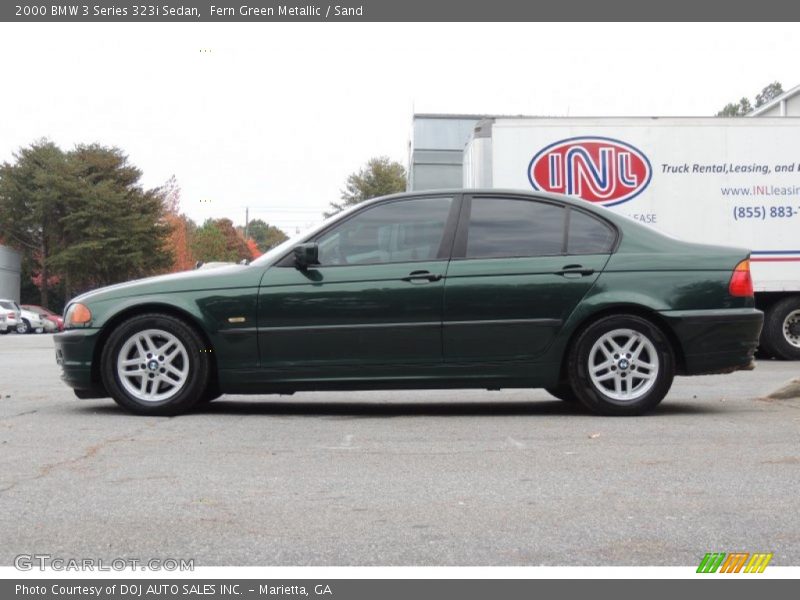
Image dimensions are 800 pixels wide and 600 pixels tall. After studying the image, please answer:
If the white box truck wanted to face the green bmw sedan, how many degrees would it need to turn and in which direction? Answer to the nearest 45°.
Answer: approximately 90° to its left

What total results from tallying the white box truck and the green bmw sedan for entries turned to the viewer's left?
2

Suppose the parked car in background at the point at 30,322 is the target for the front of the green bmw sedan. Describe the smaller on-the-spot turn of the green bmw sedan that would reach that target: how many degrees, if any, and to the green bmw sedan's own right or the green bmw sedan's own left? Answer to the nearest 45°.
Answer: approximately 45° to the green bmw sedan's own right

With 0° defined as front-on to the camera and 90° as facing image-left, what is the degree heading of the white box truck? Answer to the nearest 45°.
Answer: approximately 90°

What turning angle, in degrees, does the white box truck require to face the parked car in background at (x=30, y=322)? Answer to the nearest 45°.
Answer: approximately 45° to its right

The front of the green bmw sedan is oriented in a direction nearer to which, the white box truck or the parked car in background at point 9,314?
the parked car in background

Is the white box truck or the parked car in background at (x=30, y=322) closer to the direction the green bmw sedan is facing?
the parked car in background

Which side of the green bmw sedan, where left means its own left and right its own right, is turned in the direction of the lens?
left

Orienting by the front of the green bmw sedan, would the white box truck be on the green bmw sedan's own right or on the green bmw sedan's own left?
on the green bmw sedan's own right
